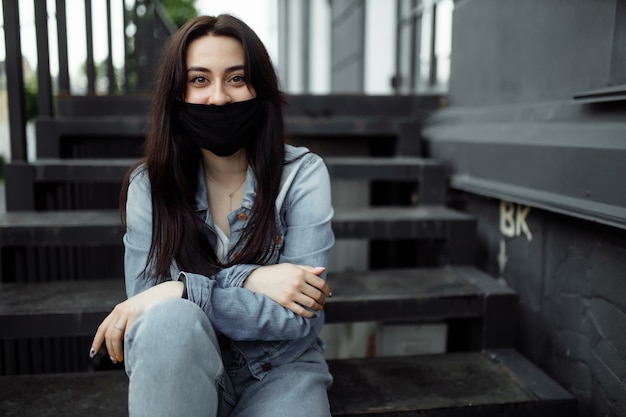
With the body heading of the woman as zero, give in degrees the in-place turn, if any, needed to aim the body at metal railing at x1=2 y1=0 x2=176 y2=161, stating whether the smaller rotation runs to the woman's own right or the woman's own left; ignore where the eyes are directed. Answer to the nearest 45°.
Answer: approximately 135° to the woman's own right

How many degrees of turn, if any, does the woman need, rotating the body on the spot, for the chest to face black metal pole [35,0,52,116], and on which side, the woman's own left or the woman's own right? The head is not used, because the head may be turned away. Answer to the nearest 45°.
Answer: approximately 135° to the woman's own right

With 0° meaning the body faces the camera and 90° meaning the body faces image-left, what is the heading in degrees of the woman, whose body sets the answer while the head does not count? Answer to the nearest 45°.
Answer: approximately 0°

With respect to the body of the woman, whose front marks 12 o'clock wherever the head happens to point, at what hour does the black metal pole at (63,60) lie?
The black metal pole is roughly at 5 o'clock from the woman.

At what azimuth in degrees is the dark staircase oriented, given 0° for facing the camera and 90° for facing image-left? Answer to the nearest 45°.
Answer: approximately 0°

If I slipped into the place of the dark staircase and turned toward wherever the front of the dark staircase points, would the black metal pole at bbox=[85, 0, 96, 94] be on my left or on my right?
on my right

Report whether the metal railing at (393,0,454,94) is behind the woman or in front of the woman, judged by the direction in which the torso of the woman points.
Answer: behind

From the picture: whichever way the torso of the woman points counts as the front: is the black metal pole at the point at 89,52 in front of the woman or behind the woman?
behind
